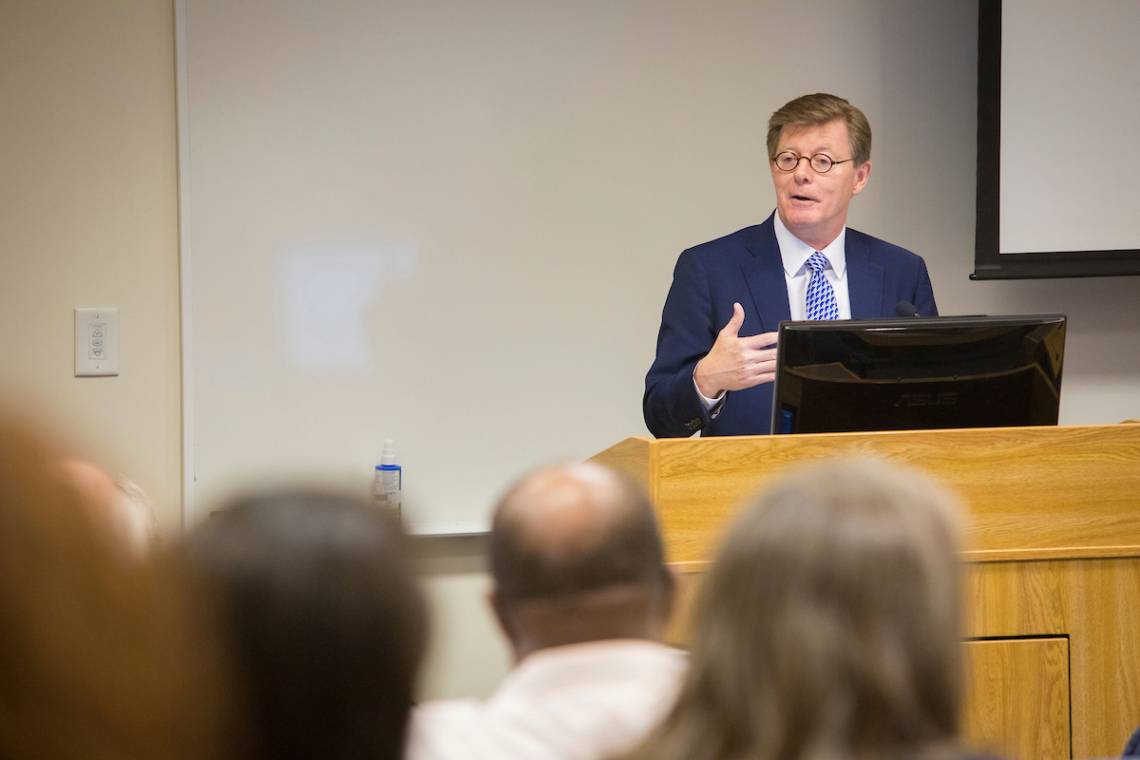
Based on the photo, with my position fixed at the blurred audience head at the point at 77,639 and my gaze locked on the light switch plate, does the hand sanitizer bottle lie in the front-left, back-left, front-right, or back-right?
front-right

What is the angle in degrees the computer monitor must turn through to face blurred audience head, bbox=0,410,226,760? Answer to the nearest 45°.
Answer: approximately 180°

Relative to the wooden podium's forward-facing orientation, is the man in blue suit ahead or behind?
behind

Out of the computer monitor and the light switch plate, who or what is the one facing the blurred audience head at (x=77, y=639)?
the light switch plate

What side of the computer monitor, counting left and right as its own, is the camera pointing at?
back

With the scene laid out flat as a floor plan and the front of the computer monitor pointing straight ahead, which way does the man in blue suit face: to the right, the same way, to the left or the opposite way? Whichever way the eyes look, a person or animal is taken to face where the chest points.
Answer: the opposite way

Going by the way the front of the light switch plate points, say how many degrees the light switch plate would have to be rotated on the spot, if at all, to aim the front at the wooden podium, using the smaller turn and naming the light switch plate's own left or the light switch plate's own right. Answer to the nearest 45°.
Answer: approximately 45° to the light switch plate's own left

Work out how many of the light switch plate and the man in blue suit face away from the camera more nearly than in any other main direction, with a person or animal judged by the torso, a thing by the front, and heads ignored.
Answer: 0

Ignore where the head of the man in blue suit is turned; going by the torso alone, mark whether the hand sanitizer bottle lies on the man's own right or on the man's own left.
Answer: on the man's own right

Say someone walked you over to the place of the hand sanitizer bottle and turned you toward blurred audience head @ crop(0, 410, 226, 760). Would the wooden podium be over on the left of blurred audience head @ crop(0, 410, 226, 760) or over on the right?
left

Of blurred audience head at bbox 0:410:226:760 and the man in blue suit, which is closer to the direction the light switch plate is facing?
the blurred audience head

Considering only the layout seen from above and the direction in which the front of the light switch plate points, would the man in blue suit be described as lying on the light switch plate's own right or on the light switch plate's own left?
on the light switch plate's own left

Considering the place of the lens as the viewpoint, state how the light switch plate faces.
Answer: facing the viewer

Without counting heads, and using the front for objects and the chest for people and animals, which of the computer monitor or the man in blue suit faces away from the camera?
the computer monitor

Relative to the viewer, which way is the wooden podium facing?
toward the camera
